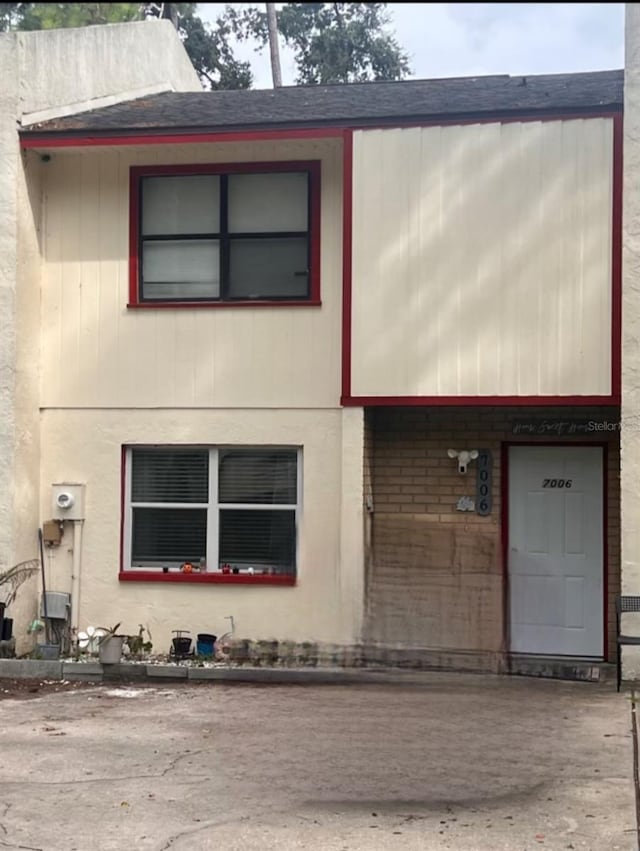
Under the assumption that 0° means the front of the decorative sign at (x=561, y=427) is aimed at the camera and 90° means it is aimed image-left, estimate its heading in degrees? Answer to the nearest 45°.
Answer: approximately 0°

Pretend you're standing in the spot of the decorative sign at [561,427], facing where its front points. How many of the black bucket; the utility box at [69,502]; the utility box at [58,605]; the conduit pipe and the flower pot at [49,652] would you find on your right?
5

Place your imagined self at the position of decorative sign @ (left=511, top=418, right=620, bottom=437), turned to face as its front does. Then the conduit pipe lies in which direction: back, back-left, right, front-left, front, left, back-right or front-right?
right

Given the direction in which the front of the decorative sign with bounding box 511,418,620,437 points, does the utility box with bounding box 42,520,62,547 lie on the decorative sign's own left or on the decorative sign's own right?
on the decorative sign's own right

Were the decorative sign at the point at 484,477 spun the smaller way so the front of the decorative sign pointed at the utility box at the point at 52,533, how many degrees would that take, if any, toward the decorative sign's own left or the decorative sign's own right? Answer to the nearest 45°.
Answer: approximately 90° to the decorative sign's own right
